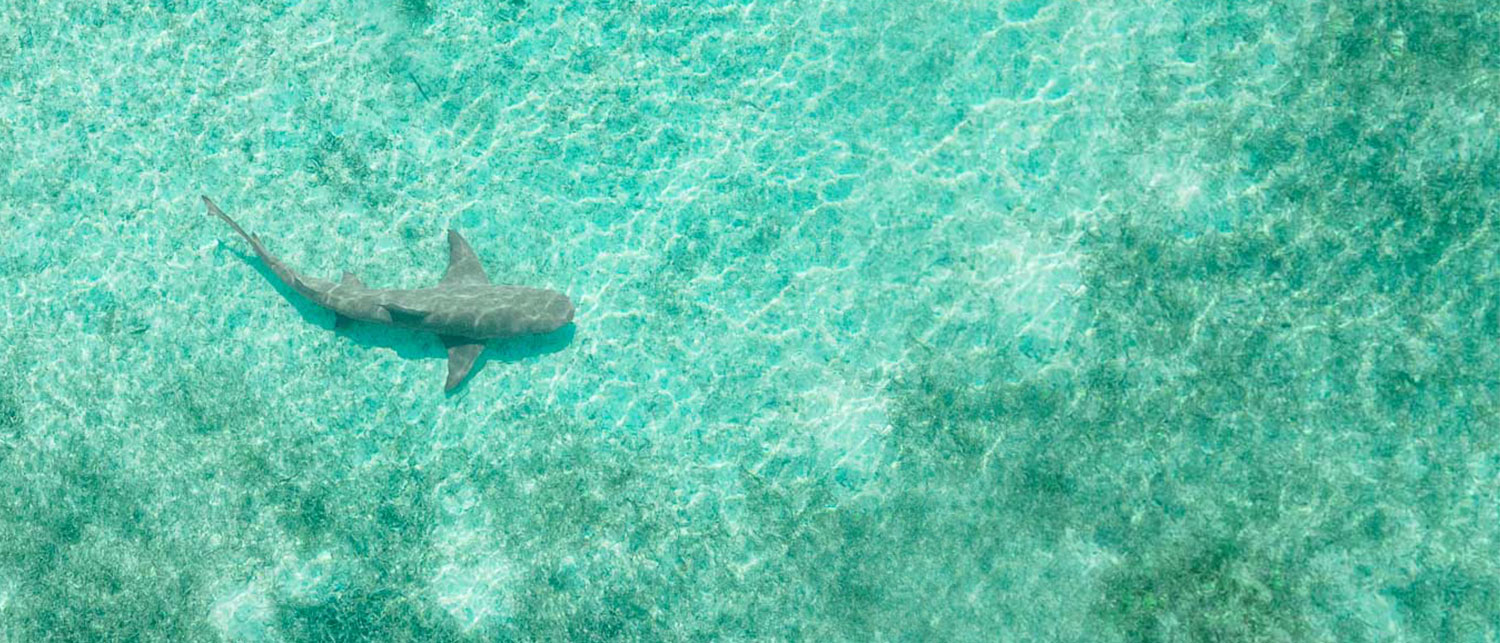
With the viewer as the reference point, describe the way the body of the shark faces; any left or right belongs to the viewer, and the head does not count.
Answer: facing to the right of the viewer
